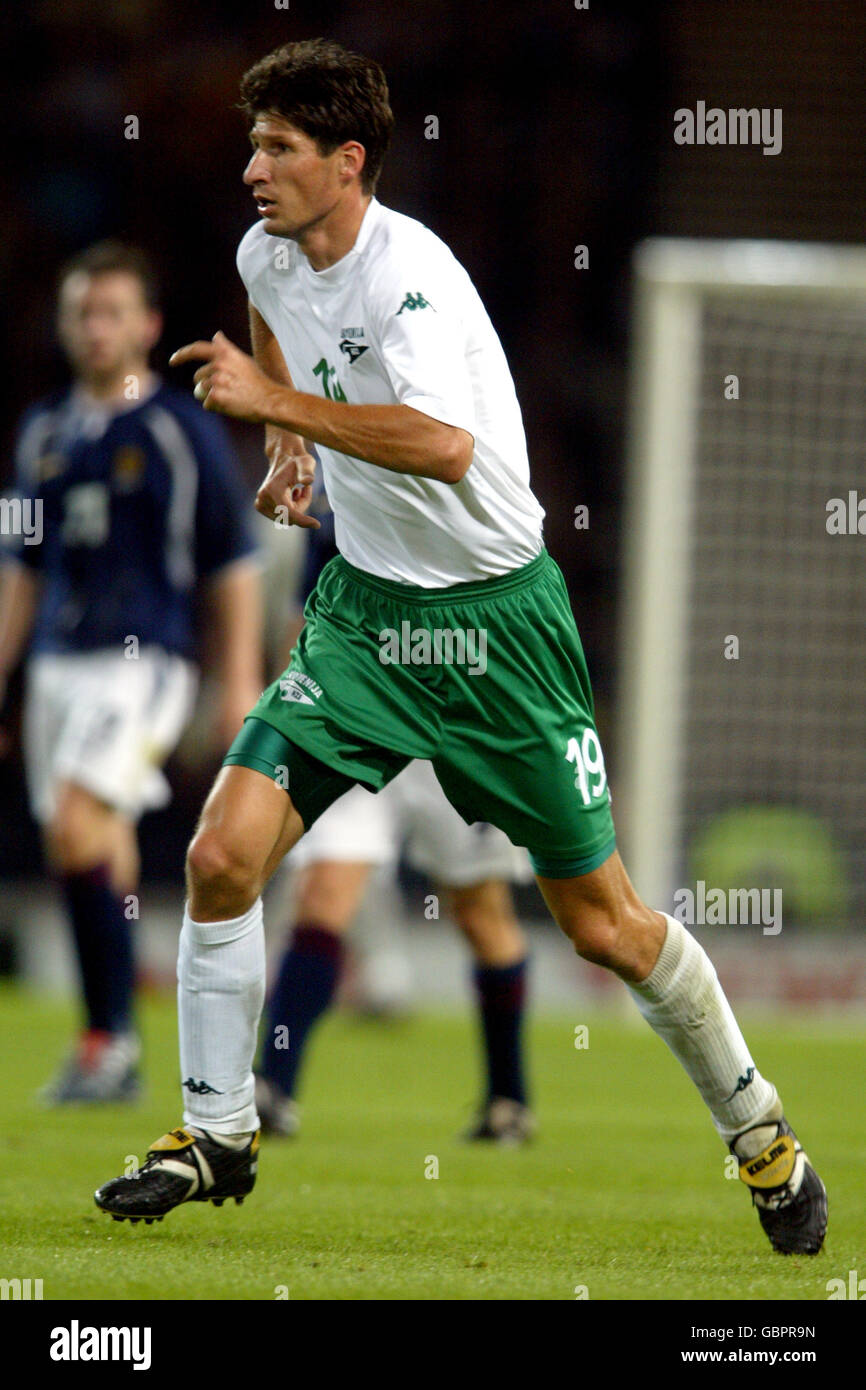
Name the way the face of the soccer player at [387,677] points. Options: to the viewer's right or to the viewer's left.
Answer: to the viewer's left

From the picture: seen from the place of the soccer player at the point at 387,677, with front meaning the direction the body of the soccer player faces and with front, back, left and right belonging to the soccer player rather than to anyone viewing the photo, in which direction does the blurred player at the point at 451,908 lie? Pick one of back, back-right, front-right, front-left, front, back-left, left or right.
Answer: back-right

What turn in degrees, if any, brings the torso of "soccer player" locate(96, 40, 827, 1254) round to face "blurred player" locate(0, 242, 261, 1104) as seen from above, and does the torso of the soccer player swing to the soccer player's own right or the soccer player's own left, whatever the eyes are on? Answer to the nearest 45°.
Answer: approximately 135° to the soccer player's own right

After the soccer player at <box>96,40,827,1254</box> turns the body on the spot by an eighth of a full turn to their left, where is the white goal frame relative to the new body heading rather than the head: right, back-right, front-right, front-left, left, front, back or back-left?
back

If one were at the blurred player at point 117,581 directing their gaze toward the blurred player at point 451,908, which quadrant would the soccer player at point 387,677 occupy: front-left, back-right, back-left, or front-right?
front-right

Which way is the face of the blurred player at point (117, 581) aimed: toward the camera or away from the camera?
toward the camera

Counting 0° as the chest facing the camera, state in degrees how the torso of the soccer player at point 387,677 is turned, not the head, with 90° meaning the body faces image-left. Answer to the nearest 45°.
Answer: approximately 45°
